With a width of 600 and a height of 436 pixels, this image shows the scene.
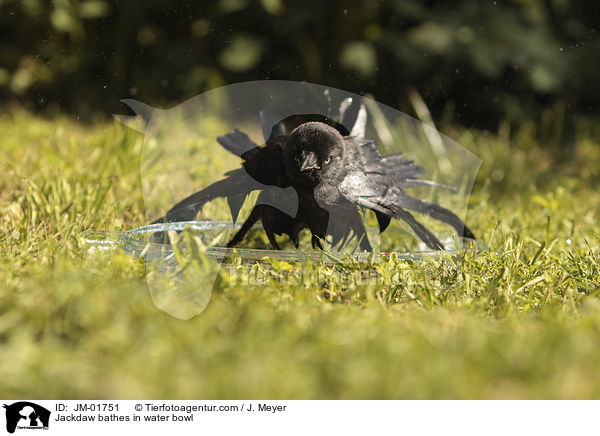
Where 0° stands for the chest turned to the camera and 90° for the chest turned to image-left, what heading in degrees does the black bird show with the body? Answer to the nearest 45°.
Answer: approximately 0°
